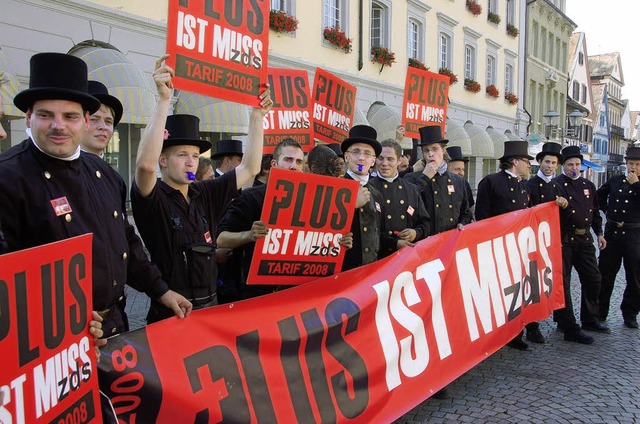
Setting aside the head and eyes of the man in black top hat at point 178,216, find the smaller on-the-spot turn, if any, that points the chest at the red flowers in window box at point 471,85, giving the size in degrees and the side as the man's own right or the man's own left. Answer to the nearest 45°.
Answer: approximately 90° to the man's own left

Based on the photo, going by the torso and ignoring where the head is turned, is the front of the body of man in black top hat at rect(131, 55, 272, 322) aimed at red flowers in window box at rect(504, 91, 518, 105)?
no

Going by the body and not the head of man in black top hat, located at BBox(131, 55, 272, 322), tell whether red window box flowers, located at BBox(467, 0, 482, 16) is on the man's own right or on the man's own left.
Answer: on the man's own left

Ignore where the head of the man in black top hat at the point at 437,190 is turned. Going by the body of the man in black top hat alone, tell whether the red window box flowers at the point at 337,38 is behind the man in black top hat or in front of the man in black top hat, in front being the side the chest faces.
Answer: behind

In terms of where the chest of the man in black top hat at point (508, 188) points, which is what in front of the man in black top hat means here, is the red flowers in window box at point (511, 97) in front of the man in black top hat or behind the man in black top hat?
behind

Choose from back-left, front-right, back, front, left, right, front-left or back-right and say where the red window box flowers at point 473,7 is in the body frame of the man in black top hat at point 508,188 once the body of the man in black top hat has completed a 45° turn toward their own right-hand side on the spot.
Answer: back

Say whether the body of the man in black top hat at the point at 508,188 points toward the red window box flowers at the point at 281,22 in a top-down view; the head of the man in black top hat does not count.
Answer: no

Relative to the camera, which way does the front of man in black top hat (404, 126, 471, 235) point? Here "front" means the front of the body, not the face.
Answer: toward the camera

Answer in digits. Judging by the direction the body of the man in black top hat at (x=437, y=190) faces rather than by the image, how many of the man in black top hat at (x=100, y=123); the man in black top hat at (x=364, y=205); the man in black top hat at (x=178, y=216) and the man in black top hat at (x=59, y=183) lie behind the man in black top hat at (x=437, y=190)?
0

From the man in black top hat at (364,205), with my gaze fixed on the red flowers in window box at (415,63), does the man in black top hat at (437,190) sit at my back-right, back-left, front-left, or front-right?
front-right

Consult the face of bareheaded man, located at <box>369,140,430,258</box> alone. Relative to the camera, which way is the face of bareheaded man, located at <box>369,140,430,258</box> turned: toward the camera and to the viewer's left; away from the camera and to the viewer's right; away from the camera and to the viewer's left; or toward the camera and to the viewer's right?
toward the camera and to the viewer's left

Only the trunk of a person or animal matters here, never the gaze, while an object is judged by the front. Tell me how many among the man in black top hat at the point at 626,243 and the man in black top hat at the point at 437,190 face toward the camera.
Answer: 2

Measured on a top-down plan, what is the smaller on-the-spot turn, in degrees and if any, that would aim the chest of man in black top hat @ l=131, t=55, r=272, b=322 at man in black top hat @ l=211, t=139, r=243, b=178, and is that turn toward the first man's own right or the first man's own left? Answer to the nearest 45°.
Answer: approximately 135° to the first man's own left

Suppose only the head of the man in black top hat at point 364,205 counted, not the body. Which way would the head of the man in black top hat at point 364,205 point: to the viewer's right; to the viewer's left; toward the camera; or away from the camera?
toward the camera

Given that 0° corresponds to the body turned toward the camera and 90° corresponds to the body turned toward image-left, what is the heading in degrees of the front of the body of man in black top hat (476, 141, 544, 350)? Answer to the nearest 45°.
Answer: approximately 315°
